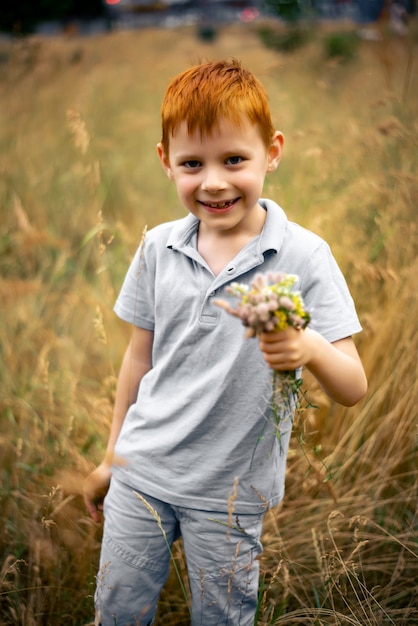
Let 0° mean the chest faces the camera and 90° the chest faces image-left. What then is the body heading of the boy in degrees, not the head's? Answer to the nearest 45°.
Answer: approximately 0°
